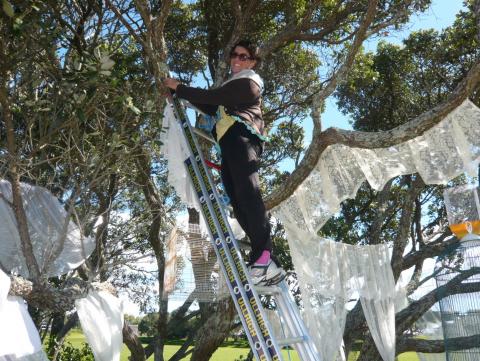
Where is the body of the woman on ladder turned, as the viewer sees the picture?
to the viewer's left

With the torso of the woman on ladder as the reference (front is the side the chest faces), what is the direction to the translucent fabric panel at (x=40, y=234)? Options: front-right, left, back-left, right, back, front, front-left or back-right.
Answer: front-right

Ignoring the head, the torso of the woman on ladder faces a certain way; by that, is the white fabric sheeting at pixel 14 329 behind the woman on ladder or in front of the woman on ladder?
in front

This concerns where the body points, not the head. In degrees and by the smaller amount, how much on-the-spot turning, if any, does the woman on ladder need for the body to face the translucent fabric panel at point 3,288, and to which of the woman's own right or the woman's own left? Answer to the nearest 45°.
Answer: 0° — they already face it

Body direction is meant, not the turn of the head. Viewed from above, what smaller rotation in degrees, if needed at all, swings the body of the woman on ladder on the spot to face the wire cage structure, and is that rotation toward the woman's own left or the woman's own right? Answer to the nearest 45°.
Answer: approximately 135° to the woman's own right

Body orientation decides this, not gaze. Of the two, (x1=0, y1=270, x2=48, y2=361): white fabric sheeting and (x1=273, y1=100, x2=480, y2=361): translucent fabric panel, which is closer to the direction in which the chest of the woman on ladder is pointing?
the white fabric sheeting

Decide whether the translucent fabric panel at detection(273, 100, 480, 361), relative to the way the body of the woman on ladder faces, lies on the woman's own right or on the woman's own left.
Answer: on the woman's own right

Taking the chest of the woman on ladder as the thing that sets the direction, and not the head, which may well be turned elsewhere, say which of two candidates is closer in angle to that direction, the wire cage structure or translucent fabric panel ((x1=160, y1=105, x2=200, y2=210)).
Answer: the translucent fabric panel
